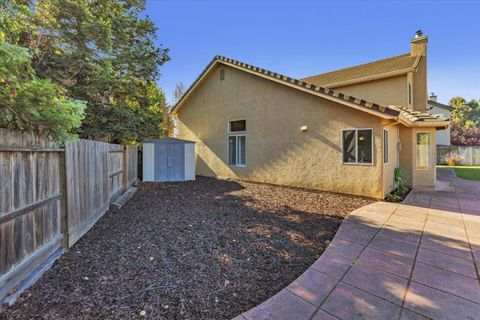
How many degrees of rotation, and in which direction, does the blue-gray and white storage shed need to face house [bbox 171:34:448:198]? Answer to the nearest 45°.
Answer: approximately 45° to its left

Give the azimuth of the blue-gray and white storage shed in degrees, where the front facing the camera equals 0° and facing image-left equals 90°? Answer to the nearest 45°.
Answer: approximately 0°

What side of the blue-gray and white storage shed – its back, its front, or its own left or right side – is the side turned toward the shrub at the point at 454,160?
left
